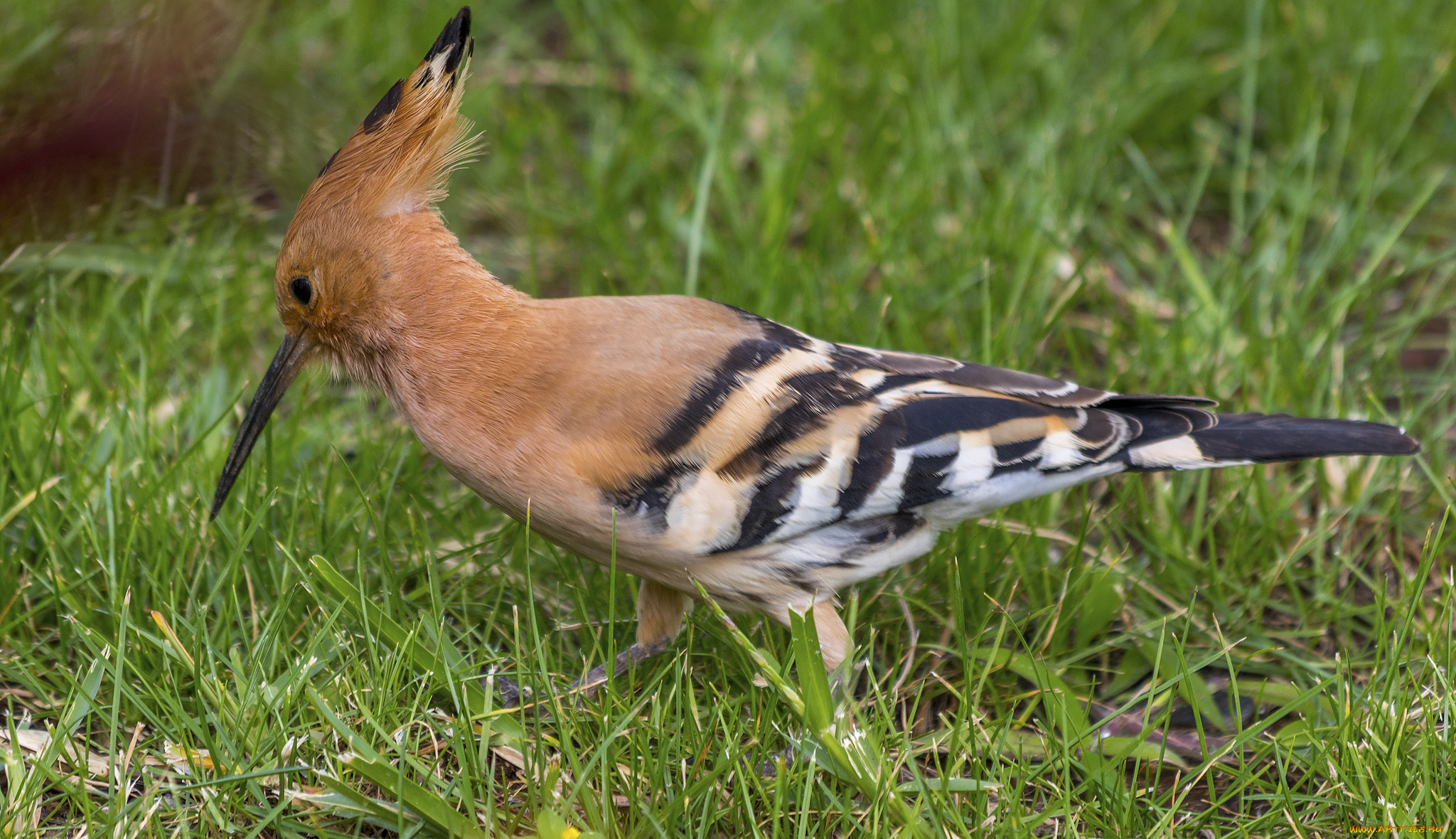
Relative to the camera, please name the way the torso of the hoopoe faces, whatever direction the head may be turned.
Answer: to the viewer's left
